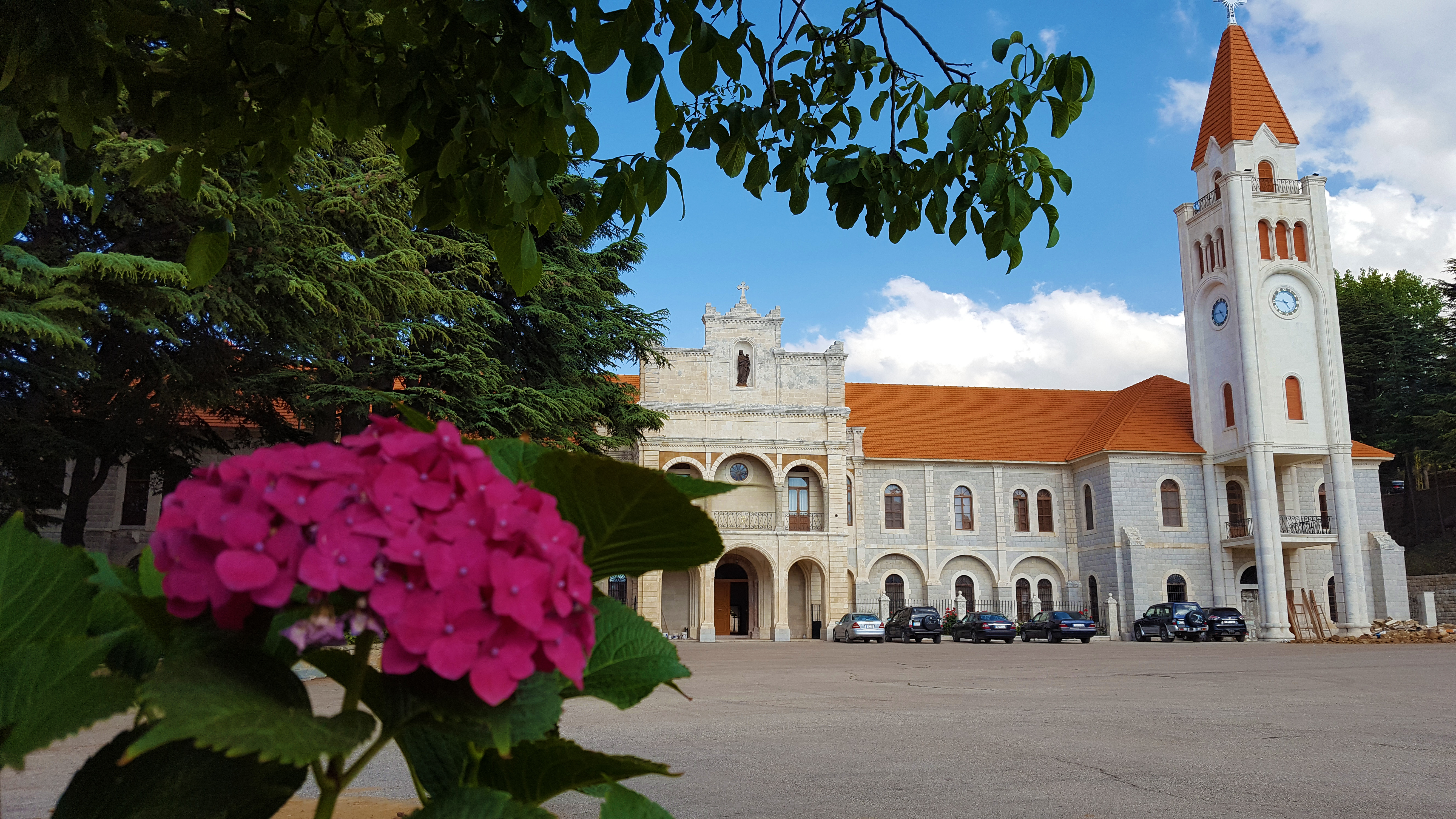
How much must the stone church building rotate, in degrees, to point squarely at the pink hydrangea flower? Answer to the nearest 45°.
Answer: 0° — it already faces it

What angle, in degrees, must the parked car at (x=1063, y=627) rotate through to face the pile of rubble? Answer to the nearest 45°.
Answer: approximately 135° to its right

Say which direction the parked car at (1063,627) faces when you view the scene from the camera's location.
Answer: facing away from the viewer and to the left of the viewer

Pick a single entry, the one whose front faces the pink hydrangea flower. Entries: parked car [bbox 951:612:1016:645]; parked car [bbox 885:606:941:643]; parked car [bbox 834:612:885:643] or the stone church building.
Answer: the stone church building

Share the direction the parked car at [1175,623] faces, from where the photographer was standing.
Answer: facing away from the viewer and to the left of the viewer

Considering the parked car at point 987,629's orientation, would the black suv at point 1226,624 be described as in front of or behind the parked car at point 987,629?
behind

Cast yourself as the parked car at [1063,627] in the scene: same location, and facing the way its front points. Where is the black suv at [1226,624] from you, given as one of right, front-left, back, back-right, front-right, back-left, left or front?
back-right

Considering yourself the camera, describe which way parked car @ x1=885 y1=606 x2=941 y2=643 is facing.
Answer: facing away from the viewer and to the left of the viewer

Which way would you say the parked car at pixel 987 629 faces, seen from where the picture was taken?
facing away from the viewer and to the left of the viewer

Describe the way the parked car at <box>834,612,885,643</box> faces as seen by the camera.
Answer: facing away from the viewer and to the left of the viewer
